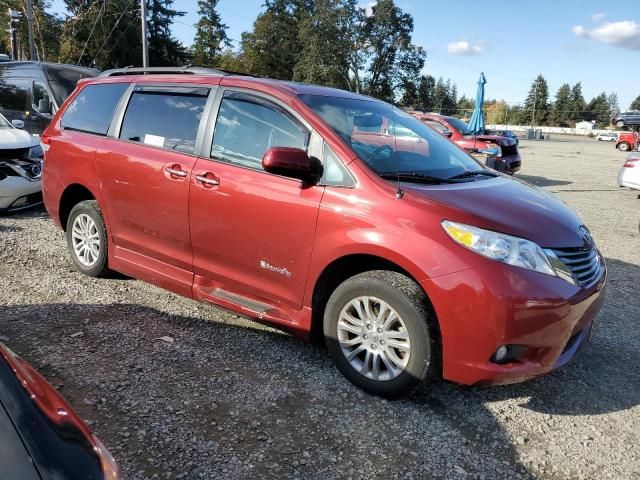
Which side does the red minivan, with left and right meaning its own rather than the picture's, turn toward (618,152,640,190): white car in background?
left

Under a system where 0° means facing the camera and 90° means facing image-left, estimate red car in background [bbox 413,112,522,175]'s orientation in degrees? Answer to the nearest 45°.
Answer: approximately 315°

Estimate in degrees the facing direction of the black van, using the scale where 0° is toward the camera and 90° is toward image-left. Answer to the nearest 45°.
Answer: approximately 315°

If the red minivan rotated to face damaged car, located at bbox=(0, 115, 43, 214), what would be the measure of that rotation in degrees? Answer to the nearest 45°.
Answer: approximately 180°

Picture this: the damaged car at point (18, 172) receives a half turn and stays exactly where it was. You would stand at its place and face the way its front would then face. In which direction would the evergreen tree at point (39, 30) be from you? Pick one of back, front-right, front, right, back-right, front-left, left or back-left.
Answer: front-right

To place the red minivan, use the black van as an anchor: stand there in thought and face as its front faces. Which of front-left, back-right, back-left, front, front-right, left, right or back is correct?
front-right

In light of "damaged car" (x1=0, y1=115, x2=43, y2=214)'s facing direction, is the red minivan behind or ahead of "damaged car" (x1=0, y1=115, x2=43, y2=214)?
ahead

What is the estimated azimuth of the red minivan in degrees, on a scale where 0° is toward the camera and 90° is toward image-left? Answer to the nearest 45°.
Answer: approximately 315°

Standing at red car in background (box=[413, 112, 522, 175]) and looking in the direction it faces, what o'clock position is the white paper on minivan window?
The white paper on minivan window is roughly at 2 o'clock from the red car in background.
